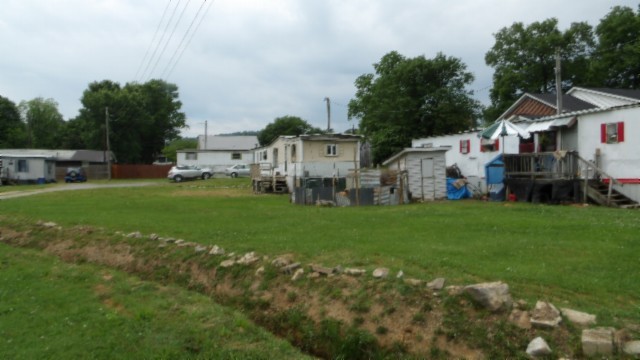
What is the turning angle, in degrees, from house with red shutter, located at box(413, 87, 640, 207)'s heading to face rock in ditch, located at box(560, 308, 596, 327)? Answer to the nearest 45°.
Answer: approximately 45° to its left

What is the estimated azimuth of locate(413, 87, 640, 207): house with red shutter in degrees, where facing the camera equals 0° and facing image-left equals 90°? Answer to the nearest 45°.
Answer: approximately 45°

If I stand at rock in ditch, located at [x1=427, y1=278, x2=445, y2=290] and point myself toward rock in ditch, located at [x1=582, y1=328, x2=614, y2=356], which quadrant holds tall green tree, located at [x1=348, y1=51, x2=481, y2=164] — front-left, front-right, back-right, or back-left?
back-left

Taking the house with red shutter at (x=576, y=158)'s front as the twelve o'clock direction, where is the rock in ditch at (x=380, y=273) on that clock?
The rock in ditch is roughly at 11 o'clock from the house with red shutter.

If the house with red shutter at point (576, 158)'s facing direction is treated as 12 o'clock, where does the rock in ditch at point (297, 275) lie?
The rock in ditch is roughly at 11 o'clock from the house with red shutter.

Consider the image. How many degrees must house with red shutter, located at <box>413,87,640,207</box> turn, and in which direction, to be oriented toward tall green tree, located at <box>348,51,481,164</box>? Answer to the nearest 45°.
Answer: approximately 90° to its right

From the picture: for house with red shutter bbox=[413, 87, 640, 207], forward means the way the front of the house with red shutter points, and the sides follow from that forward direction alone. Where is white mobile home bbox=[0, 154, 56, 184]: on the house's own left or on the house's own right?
on the house's own right
